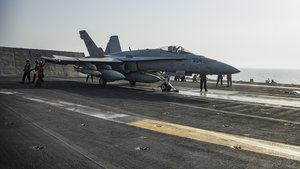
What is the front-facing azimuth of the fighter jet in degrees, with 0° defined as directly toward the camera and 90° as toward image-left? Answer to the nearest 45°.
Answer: approximately 315°
